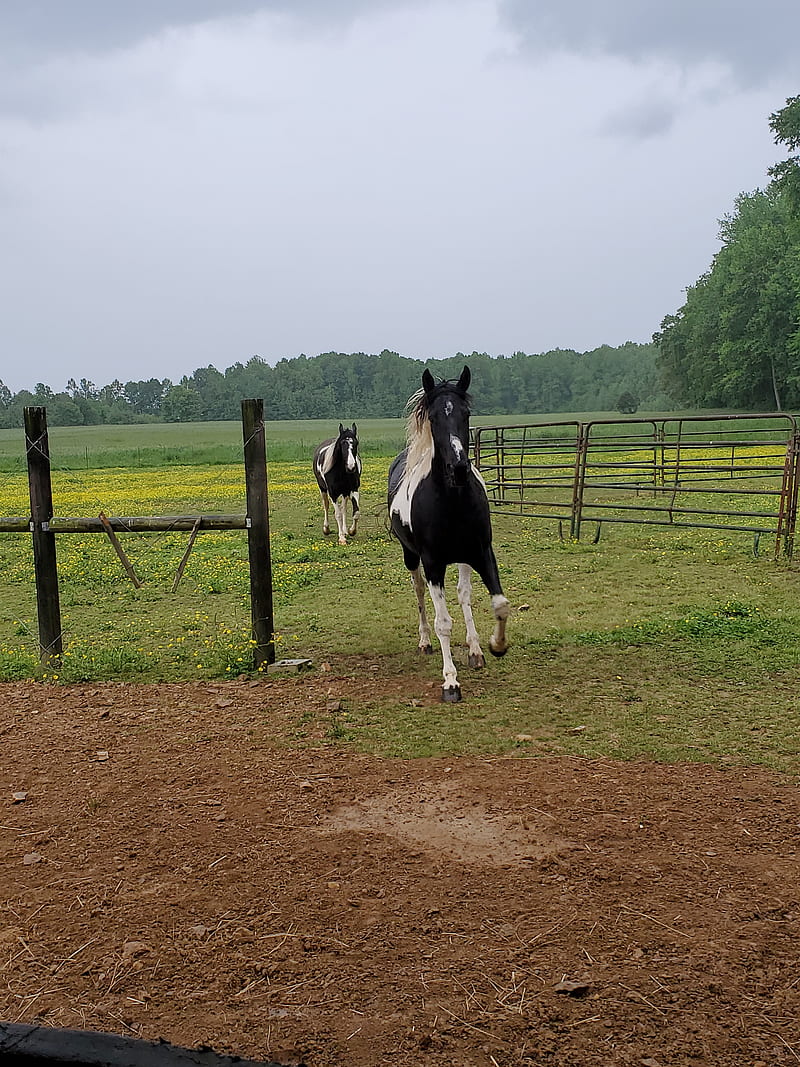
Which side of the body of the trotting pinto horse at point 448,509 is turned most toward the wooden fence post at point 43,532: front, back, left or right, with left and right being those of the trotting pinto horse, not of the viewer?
right

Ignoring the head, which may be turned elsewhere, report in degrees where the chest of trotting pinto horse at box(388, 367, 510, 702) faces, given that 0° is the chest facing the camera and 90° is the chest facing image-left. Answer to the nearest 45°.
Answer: approximately 0°

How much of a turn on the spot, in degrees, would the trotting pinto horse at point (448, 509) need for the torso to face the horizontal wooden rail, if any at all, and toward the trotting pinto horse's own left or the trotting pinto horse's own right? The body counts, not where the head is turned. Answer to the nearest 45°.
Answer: approximately 90° to the trotting pinto horse's own right
